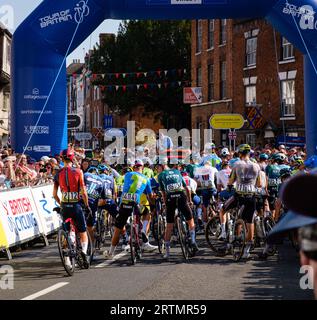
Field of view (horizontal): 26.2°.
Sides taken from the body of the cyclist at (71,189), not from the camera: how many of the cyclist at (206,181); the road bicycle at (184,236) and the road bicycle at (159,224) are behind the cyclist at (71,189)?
0

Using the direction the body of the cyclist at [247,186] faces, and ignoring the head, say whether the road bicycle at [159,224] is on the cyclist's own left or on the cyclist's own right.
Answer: on the cyclist's own left

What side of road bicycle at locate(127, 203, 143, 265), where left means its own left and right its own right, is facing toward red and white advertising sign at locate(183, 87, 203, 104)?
front

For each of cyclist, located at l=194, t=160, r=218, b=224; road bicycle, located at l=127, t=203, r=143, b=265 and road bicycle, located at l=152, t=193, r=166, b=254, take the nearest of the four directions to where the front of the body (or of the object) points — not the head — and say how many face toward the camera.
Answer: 0

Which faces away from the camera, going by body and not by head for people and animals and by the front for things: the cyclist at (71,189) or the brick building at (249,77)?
the cyclist

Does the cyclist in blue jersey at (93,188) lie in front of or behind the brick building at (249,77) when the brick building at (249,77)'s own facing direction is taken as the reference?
in front

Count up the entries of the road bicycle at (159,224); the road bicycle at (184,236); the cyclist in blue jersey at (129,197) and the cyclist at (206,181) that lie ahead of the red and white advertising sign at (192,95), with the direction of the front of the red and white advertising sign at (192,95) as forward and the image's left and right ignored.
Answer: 4

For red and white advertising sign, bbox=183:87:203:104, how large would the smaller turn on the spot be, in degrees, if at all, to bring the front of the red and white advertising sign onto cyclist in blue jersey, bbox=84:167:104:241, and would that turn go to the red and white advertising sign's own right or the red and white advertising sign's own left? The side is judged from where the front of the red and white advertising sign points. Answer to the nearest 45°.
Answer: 0° — it already faces them

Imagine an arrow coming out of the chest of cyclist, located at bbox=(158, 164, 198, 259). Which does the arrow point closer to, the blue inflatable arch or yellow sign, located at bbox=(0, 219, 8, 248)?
the blue inflatable arch

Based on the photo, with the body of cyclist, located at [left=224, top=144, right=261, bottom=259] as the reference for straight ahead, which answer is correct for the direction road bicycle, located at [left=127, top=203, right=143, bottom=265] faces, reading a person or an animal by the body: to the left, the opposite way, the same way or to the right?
the same way

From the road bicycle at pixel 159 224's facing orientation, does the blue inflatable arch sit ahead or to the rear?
ahead

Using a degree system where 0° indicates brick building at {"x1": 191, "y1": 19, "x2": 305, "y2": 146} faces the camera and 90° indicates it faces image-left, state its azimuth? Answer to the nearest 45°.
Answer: approximately 45°

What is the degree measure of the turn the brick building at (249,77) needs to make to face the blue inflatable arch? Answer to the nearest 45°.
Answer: approximately 45° to its left

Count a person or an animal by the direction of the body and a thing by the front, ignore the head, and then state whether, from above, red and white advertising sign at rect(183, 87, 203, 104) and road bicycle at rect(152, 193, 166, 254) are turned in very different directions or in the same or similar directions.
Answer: very different directions

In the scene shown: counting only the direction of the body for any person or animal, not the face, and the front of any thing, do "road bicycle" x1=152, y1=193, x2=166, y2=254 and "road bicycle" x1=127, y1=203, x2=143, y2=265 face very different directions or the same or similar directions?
same or similar directions

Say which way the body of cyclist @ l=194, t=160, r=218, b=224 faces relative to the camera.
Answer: away from the camera

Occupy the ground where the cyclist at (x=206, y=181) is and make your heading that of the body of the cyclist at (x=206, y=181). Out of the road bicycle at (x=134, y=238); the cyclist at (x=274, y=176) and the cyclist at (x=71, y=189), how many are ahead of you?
0
